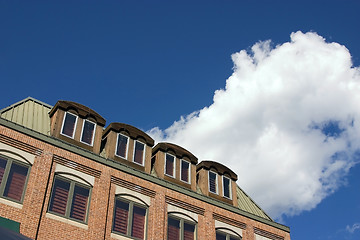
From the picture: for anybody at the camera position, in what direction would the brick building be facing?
facing the viewer and to the right of the viewer
